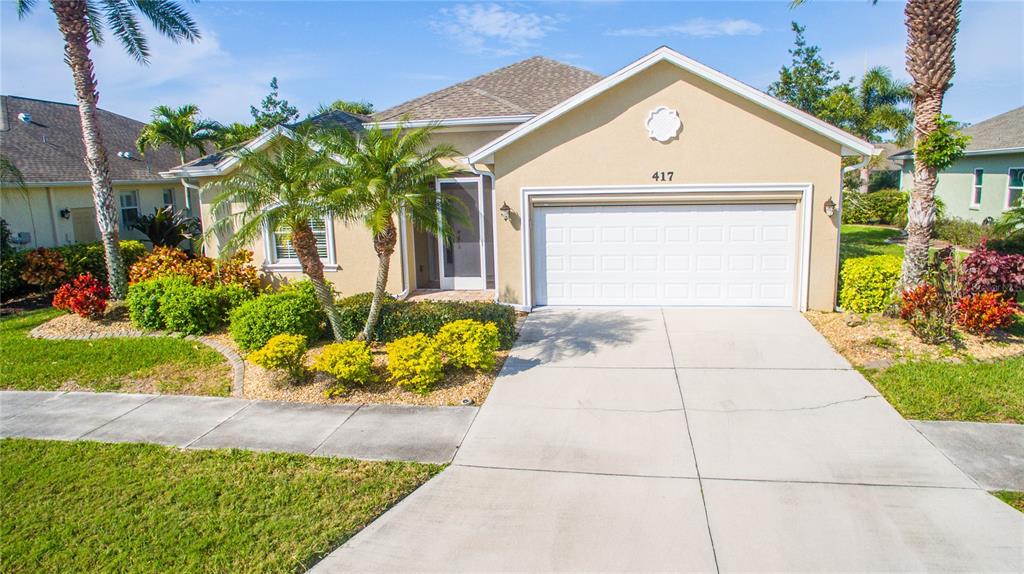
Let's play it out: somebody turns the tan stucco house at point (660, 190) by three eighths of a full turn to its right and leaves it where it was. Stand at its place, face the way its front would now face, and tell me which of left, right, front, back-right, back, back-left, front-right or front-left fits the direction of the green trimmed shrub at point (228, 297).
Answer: front-left

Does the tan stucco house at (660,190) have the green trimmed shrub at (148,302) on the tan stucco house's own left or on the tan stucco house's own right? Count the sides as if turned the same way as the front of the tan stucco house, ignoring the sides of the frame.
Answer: on the tan stucco house's own right

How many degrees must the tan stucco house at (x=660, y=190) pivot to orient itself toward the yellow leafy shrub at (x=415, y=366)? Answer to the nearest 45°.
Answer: approximately 45° to its right

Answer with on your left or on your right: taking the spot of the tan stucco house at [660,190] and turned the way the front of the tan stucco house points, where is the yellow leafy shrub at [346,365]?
on your right

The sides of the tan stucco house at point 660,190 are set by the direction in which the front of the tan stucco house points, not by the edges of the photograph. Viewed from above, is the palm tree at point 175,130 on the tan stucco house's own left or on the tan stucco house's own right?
on the tan stucco house's own right

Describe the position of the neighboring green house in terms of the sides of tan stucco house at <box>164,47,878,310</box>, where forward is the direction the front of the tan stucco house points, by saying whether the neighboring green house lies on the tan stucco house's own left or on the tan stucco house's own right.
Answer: on the tan stucco house's own left

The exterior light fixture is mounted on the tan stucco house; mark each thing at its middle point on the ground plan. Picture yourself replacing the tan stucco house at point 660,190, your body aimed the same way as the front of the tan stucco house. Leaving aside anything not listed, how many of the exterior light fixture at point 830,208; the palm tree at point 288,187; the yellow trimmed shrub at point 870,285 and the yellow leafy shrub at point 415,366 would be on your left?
2

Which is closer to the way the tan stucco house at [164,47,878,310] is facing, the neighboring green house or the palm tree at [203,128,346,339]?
the palm tree

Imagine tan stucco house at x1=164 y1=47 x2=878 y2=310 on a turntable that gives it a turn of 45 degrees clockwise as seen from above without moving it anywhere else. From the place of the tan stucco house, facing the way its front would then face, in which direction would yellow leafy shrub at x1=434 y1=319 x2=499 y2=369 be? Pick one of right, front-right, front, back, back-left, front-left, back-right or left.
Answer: front

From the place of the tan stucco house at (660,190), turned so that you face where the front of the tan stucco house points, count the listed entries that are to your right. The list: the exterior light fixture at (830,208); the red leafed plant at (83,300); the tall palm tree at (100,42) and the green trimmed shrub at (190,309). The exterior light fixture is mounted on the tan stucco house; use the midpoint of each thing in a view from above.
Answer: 3

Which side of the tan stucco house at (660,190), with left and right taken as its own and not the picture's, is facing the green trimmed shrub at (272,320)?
front

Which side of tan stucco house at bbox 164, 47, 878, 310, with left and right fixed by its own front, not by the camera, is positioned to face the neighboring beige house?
right

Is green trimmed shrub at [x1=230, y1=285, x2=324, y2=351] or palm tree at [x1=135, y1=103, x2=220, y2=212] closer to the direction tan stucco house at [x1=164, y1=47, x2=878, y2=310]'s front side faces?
the green trimmed shrub

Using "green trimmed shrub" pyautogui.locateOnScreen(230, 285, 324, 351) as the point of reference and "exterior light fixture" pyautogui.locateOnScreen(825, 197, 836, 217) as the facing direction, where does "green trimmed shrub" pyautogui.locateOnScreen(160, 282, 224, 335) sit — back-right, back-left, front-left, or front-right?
back-left

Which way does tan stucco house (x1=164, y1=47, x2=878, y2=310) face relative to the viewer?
toward the camera

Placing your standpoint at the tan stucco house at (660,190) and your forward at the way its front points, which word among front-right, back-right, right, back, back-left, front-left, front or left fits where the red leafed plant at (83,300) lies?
right

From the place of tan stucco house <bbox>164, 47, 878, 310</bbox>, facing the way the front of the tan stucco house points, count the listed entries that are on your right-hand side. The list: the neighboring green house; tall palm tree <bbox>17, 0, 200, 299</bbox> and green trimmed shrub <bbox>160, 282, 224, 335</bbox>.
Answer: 2
